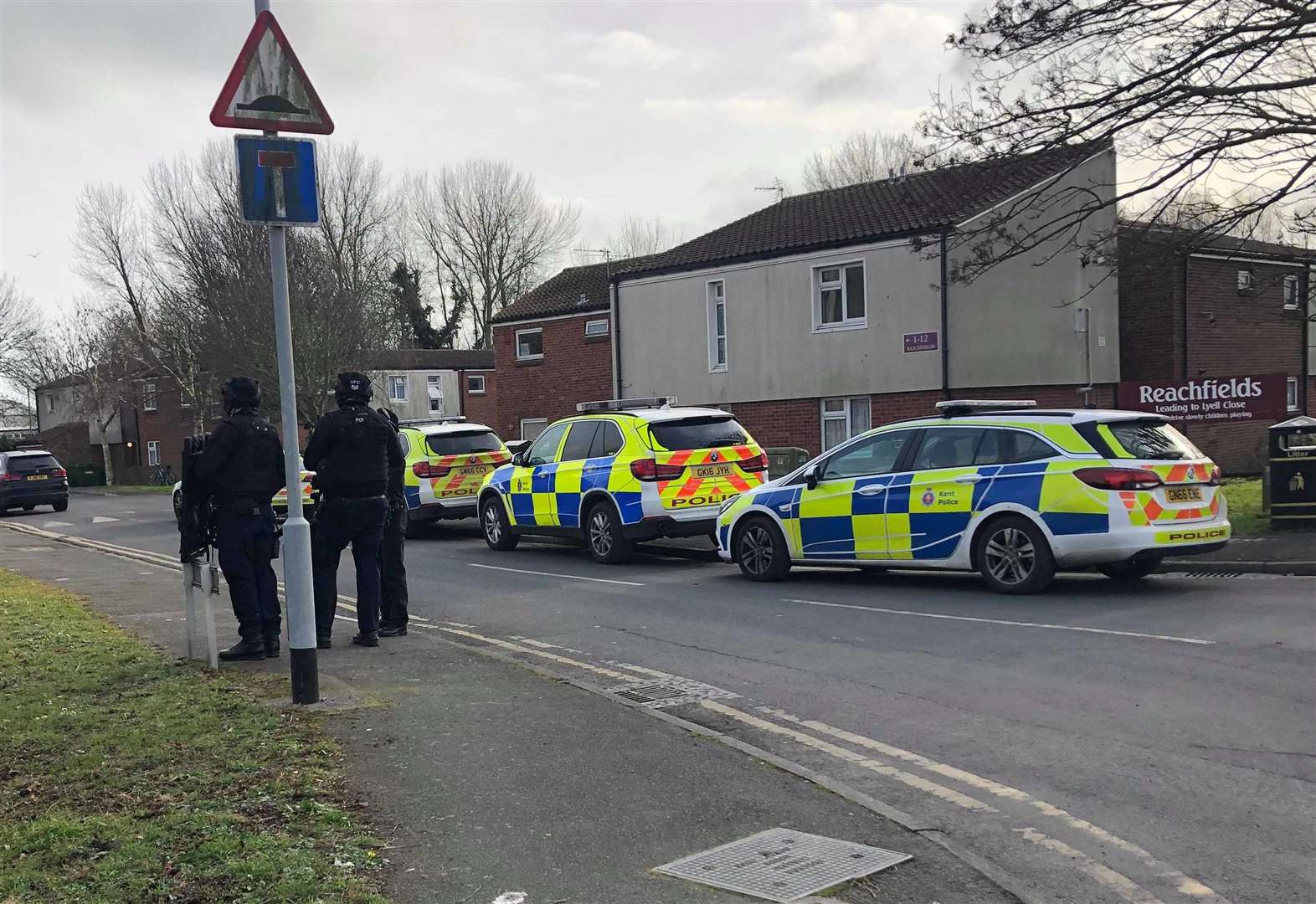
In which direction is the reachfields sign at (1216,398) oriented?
toward the camera

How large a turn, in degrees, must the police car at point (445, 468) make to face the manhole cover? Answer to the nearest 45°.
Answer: approximately 135° to its left

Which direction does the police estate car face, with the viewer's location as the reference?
facing away from the viewer and to the left of the viewer

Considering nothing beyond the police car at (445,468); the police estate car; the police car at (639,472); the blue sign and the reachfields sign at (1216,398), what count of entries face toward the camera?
2

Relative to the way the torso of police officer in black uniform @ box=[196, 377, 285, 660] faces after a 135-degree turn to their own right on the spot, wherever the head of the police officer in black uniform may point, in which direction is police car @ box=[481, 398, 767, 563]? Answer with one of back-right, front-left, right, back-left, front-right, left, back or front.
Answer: front-left

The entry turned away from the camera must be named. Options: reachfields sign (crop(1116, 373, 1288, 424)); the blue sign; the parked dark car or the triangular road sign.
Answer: the parked dark car

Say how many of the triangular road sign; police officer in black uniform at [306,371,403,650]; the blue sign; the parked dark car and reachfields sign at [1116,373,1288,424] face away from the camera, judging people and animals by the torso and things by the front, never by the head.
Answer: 2

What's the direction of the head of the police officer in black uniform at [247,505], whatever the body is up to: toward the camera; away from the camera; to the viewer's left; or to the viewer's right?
away from the camera

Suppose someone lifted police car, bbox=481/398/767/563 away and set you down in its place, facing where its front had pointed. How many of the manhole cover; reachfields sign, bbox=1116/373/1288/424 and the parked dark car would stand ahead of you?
1

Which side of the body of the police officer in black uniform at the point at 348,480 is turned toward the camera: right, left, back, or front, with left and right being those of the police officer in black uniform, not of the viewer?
back

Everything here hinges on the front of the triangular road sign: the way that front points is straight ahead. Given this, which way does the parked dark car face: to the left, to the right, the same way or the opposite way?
the opposite way

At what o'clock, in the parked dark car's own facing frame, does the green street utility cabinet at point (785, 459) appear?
The green street utility cabinet is roughly at 5 o'clock from the parked dark car.

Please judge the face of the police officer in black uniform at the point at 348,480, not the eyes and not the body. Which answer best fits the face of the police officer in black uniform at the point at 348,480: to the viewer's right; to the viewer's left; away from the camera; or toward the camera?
away from the camera

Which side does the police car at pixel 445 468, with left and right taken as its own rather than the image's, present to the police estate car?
back

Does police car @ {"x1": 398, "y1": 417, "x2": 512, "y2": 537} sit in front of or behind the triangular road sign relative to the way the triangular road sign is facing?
behind

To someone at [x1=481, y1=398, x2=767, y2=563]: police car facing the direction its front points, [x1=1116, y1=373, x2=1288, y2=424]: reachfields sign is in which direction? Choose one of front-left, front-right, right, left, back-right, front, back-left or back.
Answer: back-right

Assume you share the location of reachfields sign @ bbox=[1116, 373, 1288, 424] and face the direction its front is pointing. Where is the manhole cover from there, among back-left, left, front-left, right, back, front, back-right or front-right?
front

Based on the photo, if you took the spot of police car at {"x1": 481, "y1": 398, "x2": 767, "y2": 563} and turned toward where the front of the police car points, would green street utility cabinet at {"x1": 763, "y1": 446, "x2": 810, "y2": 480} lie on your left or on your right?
on your right

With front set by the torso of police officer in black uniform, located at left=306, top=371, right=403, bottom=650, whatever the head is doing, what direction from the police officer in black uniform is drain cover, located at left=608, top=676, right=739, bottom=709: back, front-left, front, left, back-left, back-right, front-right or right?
back-right

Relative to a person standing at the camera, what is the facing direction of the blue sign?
facing the viewer

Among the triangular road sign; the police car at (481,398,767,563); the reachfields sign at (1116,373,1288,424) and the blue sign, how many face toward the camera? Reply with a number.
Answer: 3
